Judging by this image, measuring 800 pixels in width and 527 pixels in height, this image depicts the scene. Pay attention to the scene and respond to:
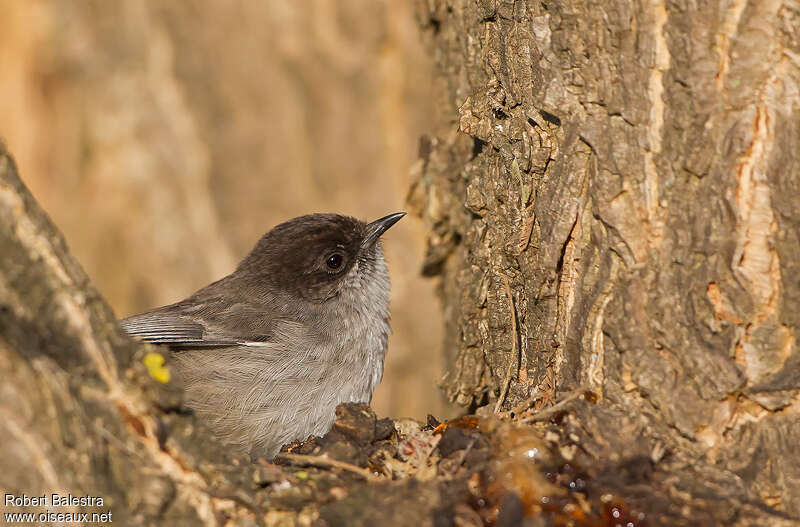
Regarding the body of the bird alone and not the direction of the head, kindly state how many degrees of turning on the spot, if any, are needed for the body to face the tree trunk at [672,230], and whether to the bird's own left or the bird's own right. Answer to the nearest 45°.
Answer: approximately 45° to the bird's own right

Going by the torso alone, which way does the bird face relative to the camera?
to the viewer's right
